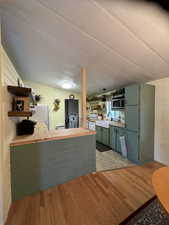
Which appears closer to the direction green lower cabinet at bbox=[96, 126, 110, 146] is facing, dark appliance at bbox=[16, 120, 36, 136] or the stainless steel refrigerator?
the dark appliance

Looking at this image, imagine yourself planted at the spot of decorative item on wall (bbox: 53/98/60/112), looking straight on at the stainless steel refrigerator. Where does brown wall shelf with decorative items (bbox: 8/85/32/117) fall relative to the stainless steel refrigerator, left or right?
right

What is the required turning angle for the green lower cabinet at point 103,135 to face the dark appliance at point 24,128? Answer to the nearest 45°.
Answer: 0° — it already faces it

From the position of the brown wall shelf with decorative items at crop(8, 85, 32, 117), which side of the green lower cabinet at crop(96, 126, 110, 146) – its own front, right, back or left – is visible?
front

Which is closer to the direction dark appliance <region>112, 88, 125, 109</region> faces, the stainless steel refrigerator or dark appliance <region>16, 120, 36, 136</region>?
the dark appliance

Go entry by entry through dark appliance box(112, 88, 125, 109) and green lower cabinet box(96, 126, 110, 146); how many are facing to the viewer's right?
0

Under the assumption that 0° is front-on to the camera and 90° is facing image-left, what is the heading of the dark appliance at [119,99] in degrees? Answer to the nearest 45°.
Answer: approximately 45°

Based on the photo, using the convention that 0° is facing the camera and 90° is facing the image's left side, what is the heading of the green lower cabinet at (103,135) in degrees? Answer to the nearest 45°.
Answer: approximately 45°

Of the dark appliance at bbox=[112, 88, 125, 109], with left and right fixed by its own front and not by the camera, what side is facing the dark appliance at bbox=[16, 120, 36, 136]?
front
